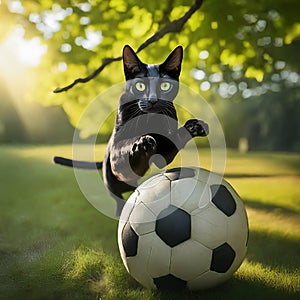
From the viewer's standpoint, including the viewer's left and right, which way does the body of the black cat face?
facing the viewer and to the right of the viewer
